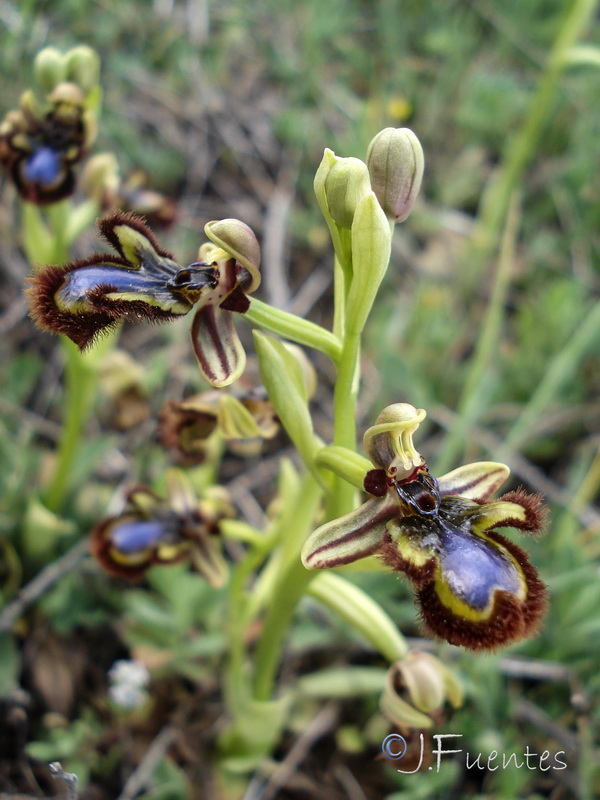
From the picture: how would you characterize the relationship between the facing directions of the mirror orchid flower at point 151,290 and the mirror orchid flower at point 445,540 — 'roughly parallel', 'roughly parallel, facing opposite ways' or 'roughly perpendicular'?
roughly perpendicular

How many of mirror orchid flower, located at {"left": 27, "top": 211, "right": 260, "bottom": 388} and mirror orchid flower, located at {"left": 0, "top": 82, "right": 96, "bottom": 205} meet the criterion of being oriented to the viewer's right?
0

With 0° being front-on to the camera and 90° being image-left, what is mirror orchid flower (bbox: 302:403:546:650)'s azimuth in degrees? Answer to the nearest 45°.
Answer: approximately 315°

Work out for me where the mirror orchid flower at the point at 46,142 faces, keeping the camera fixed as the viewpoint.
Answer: facing the viewer

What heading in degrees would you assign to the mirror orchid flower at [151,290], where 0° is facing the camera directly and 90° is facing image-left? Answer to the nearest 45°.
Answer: approximately 45°

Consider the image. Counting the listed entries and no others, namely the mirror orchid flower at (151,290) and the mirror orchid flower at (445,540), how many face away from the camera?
0

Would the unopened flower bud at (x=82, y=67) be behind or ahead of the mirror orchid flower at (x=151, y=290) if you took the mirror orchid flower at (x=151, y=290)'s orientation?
behind
